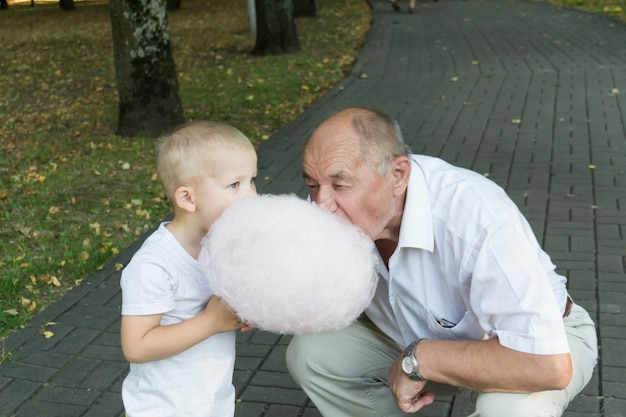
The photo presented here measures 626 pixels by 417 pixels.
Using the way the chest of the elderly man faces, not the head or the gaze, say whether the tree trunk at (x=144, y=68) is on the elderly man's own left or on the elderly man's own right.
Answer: on the elderly man's own right

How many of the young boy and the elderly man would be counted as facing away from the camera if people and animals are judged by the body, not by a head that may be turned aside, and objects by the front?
0

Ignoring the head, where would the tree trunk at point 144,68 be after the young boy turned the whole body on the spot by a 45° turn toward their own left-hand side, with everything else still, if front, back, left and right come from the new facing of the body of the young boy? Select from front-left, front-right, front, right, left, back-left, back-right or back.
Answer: left

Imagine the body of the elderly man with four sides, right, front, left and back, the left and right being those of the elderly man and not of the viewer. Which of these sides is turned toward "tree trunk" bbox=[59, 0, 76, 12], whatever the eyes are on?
right

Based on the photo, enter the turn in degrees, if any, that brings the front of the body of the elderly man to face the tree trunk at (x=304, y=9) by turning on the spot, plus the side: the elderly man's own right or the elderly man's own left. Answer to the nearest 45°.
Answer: approximately 135° to the elderly man's own right

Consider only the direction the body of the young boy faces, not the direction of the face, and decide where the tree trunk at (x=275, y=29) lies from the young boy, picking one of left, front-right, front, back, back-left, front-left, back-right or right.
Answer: back-left

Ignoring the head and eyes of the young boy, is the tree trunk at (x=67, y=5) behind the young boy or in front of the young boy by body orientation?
behind

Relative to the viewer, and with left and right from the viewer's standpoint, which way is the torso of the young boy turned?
facing the viewer and to the right of the viewer

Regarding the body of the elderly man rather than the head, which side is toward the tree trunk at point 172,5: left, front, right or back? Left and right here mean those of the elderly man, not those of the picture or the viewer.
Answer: right

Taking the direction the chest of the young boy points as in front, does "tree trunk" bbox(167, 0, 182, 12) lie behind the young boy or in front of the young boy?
behind

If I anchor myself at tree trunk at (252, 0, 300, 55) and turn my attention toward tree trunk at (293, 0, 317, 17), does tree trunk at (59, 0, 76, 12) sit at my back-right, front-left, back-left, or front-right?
front-left
